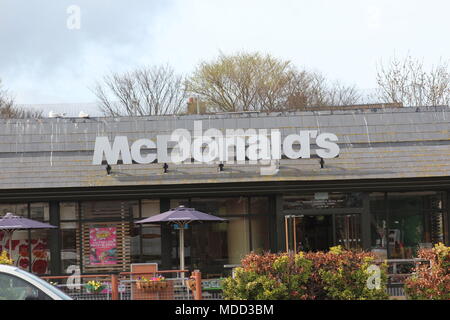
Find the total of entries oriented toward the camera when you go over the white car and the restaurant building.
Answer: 1

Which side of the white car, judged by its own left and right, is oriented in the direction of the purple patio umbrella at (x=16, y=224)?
left

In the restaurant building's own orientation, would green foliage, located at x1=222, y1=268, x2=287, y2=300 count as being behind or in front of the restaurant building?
in front

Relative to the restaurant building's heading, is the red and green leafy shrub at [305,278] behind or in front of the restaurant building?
in front

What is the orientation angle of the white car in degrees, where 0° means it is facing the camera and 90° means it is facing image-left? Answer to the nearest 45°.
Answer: approximately 270°

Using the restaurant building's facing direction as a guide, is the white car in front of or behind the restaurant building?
in front

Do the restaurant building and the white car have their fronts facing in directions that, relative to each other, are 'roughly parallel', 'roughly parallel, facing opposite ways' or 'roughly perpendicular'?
roughly perpendicular

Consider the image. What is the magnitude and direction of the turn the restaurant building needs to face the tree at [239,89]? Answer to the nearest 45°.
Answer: approximately 180°

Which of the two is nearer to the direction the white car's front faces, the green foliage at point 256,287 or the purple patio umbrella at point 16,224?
the green foliage

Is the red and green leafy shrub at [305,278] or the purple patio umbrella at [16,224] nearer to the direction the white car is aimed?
the red and green leafy shrub
